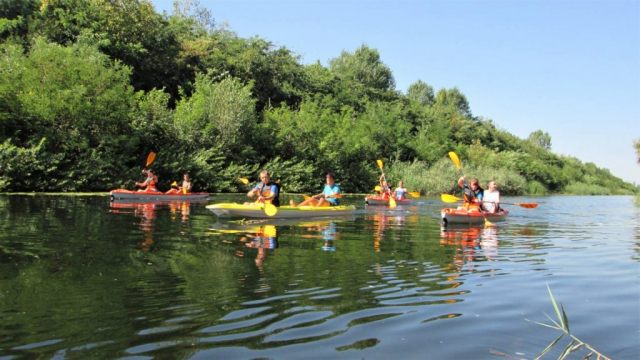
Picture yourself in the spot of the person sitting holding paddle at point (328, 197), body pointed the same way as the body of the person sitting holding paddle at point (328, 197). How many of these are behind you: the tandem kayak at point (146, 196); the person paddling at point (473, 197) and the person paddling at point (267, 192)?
1

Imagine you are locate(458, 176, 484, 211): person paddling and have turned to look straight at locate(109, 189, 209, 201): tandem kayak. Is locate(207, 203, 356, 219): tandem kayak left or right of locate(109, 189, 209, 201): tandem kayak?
left

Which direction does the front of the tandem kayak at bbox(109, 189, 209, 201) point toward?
to the viewer's left

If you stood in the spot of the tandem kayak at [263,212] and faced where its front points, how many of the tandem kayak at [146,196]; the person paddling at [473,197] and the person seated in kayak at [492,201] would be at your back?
2

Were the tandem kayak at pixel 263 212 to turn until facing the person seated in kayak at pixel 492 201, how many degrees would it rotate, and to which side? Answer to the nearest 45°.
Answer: approximately 180°

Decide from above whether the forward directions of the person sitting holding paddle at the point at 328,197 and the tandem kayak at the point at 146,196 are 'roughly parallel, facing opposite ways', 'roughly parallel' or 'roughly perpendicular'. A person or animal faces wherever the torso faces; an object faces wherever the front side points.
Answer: roughly parallel

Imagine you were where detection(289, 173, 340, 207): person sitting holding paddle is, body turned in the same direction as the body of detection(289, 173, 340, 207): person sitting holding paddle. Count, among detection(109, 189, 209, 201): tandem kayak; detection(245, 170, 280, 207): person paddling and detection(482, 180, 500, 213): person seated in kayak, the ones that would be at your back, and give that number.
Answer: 1

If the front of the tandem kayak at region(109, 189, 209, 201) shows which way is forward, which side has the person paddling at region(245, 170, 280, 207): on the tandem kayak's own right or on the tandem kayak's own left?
on the tandem kayak's own left

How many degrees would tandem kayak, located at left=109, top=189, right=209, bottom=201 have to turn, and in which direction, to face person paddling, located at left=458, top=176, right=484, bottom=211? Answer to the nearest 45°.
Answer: approximately 135° to its left

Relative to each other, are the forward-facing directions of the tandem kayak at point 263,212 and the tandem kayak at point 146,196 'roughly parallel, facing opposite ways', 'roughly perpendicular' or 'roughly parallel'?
roughly parallel

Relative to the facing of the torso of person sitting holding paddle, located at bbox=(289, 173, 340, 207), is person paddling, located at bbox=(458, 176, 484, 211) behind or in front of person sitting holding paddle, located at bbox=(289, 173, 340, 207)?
behind

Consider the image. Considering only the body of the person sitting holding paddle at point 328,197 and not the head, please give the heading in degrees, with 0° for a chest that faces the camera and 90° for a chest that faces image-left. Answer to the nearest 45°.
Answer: approximately 90°

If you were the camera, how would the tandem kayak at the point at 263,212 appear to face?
facing to the left of the viewer
